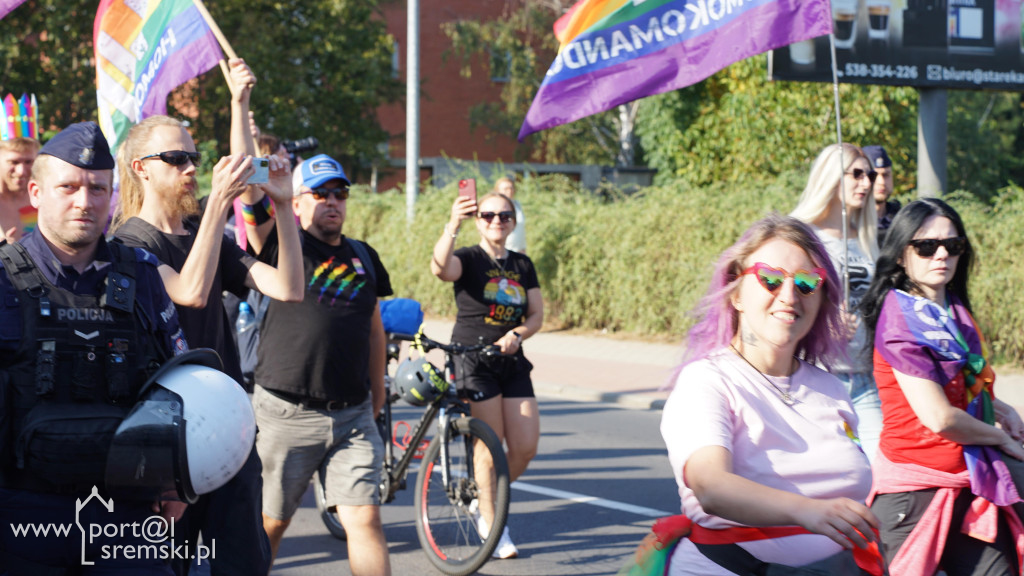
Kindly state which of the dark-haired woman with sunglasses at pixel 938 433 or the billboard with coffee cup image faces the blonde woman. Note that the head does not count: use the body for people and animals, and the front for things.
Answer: the billboard with coffee cup image

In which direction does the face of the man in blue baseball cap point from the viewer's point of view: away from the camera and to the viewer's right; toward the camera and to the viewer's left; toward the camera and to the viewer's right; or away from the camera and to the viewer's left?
toward the camera and to the viewer's right

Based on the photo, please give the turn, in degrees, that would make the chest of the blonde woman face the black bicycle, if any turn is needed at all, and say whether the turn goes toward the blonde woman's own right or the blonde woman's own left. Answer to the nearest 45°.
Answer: approximately 135° to the blonde woman's own right

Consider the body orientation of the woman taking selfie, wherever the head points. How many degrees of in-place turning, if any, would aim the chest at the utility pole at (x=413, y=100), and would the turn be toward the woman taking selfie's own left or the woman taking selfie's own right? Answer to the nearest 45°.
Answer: approximately 180°

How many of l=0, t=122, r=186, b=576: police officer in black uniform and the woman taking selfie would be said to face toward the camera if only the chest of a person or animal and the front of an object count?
2

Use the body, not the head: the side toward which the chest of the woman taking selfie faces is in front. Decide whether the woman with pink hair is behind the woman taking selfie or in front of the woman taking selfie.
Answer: in front

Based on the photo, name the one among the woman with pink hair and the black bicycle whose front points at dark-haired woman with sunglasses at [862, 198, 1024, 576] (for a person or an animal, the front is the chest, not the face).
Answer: the black bicycle

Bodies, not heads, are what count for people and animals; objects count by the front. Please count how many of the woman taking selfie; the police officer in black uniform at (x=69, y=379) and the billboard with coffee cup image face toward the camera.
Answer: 3

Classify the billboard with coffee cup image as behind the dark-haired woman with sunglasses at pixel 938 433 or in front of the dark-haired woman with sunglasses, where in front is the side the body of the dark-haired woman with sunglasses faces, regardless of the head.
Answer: behind

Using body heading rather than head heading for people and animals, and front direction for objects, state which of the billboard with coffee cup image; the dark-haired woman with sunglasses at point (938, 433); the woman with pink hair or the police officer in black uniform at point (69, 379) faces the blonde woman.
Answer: the billboard with coffee cup image

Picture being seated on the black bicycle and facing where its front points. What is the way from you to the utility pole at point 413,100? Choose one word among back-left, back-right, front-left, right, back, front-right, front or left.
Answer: back-left

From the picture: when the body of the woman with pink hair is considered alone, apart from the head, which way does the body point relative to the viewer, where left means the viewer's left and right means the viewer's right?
facing the viewer and to the right of the viewer
